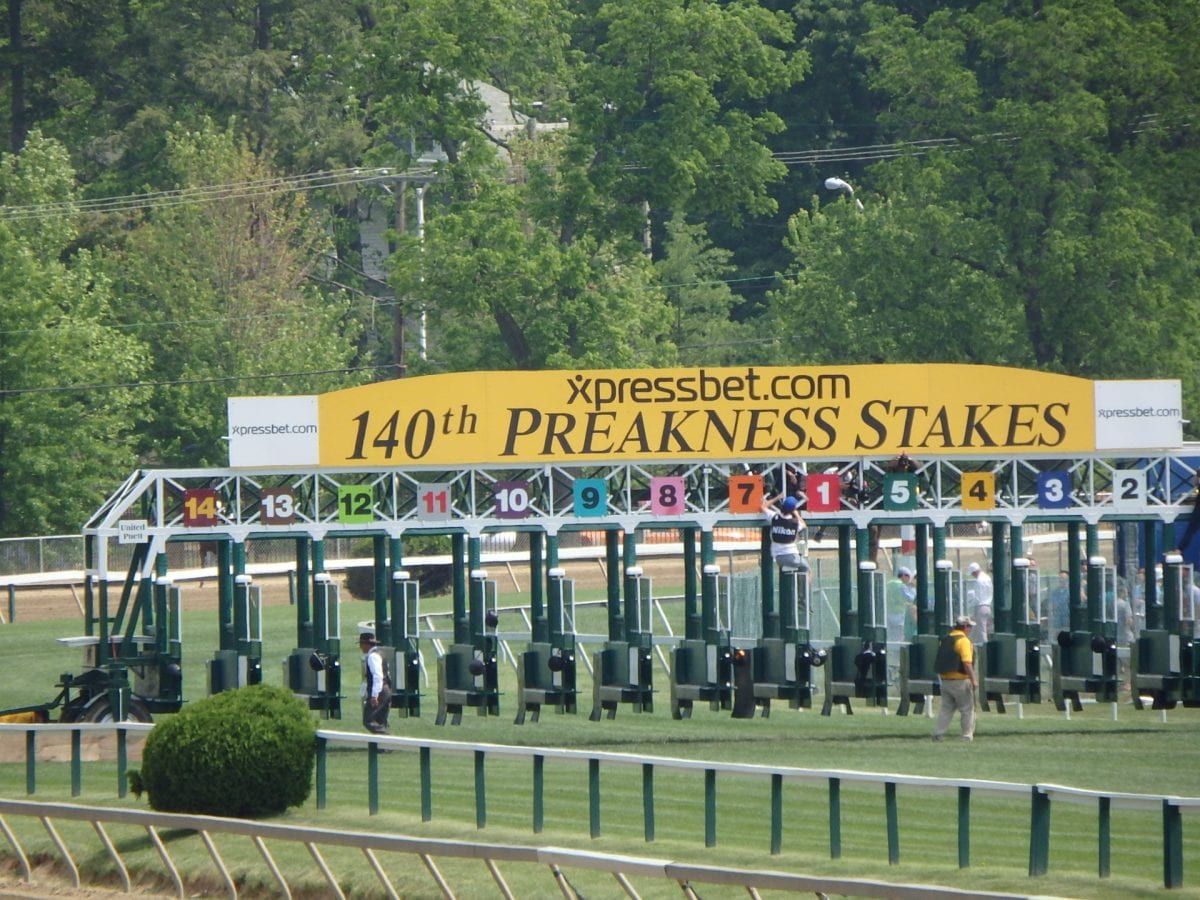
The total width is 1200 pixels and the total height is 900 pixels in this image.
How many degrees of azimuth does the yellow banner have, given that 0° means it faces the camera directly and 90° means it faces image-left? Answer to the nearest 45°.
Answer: approximately 0°

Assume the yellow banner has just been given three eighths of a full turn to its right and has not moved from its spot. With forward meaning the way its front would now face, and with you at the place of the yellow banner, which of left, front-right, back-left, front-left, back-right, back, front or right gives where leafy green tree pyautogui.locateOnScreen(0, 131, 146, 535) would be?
front

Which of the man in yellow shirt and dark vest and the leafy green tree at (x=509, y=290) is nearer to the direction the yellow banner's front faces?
the man in yellow shirt and dark vest

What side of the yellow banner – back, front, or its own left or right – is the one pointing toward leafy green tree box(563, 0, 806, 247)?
back

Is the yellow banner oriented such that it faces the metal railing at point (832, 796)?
yes
